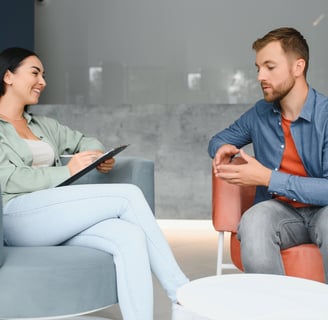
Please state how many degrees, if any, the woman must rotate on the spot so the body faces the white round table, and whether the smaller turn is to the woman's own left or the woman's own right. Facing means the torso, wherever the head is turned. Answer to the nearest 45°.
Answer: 0° — they already face it

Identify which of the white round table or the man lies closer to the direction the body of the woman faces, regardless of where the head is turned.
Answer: the white round table

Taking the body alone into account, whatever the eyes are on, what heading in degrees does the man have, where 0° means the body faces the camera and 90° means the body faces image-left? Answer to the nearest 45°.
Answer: approximately 45°

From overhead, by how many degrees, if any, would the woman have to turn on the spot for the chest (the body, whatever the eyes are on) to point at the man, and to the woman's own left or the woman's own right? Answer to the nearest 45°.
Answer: approximately 45° to the woman's own left

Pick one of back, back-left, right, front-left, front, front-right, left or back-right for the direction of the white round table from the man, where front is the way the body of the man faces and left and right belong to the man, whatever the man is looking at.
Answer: front-left

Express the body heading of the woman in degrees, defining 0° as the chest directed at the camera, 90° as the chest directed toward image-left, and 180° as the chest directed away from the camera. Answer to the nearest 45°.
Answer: approximately 315°

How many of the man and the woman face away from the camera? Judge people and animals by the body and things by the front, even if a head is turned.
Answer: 0

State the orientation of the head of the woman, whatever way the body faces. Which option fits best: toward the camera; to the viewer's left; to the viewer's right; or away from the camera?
to the viewer's right
